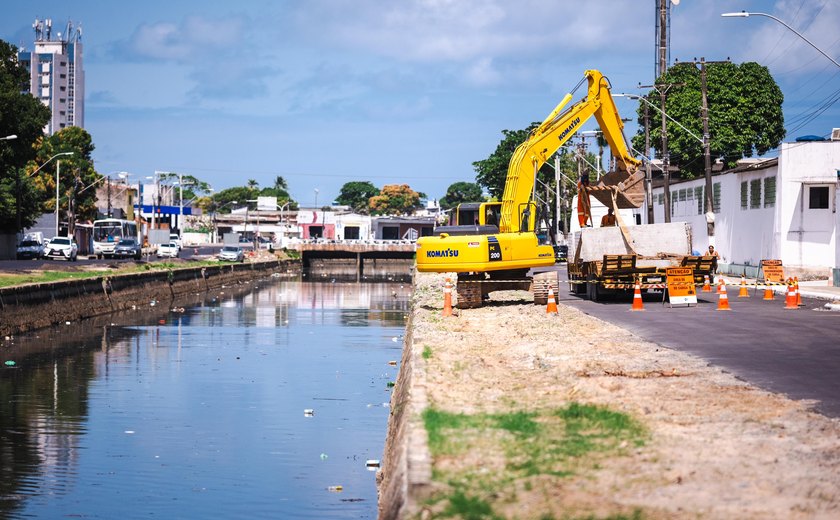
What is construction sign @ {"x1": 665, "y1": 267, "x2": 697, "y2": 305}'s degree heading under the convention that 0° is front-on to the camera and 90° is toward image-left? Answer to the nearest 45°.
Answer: approximately 0°

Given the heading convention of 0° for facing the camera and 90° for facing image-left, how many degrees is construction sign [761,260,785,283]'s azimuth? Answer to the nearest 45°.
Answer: approximately 0°

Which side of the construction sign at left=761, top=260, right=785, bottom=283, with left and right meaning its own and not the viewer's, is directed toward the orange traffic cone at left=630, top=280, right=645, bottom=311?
front

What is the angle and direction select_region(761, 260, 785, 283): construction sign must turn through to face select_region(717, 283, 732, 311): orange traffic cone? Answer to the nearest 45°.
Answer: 0° — it already faces it

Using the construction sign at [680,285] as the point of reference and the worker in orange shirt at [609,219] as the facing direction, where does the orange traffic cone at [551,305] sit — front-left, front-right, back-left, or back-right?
back-left

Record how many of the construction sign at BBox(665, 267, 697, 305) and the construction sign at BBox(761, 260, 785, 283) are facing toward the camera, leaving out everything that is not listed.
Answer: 2

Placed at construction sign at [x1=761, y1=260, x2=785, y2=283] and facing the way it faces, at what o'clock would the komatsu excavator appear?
The komatsu excavator is roughly at 1 o'clock from the construction sign.

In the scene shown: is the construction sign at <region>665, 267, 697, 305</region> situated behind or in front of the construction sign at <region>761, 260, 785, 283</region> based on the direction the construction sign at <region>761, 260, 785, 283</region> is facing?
in front
